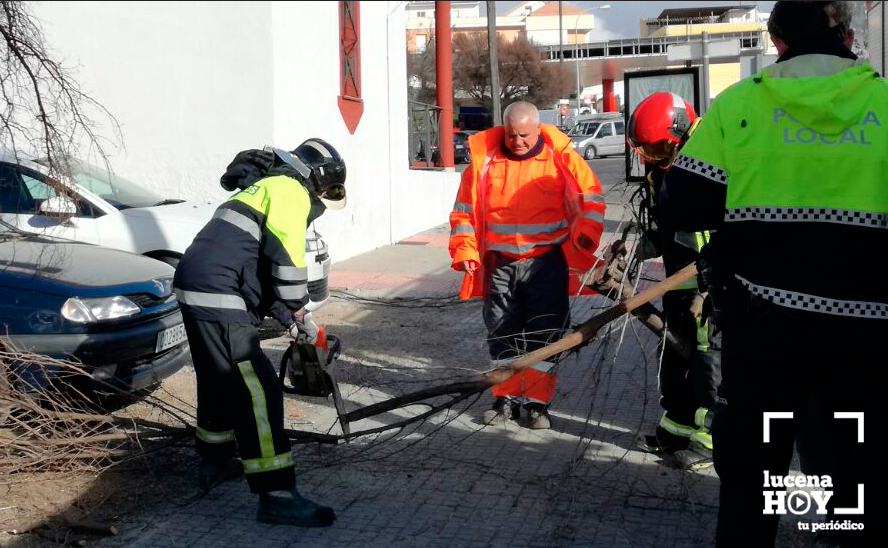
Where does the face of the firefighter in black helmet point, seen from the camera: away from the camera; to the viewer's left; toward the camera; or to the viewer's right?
to the viewer's right

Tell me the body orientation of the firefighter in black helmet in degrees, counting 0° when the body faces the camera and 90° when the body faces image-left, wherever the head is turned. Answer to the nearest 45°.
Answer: approximately 270°

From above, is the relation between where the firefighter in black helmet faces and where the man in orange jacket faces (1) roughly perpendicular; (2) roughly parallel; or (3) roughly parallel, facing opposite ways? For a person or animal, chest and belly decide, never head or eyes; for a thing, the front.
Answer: roughly perpendicular

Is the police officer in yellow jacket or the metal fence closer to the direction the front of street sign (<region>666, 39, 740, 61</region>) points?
the police officer in yellow jacket

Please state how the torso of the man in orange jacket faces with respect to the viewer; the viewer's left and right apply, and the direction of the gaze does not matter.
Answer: facing the viewer

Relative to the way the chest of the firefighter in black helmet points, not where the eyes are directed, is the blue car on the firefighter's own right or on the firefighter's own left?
on the firefighter's own left

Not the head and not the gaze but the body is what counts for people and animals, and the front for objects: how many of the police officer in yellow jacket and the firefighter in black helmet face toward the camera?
0

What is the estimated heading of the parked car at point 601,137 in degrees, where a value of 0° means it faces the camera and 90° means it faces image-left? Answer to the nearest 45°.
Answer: approximately 45°

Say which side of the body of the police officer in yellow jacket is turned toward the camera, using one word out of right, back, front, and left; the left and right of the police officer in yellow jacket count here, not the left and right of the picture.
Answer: back

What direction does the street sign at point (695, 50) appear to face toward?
away from the camera

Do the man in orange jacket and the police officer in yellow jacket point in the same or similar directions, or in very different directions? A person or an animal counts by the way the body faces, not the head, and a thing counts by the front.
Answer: very different directions

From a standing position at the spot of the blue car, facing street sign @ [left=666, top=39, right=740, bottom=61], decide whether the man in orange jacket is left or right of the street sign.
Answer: right

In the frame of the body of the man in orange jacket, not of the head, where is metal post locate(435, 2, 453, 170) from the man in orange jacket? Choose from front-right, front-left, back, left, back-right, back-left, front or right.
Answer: back
